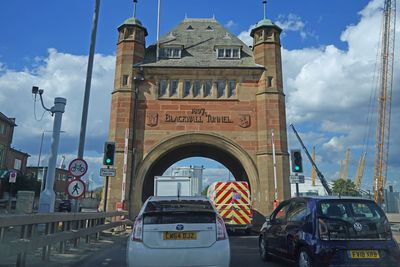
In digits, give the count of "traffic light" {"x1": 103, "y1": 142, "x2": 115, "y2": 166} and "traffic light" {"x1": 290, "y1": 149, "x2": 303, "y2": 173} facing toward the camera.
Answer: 2

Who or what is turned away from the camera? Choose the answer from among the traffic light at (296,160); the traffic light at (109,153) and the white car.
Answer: the white car

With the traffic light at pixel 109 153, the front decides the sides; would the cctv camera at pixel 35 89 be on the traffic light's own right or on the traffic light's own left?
on the traffic light's own right

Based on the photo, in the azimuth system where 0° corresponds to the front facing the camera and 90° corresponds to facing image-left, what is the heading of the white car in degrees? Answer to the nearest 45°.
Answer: approximately 180°

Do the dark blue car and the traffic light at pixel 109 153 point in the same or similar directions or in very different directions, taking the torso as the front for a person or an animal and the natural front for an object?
very different directions

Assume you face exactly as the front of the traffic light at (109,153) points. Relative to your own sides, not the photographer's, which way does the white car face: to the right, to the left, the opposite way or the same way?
the opposite way

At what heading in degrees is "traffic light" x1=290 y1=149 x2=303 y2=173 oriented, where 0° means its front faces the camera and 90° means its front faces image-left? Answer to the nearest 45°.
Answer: approximately 0°

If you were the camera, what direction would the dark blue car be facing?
facing away from the viewer and to the left of the viewer

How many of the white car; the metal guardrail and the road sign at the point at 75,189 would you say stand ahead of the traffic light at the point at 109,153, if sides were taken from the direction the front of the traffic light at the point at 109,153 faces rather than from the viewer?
3

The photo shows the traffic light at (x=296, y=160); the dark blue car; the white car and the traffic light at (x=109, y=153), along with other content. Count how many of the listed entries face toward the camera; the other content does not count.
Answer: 2

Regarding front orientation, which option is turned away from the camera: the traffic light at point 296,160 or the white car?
the white car

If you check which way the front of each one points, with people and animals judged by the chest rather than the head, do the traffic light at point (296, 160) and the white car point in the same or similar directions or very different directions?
very different directions
